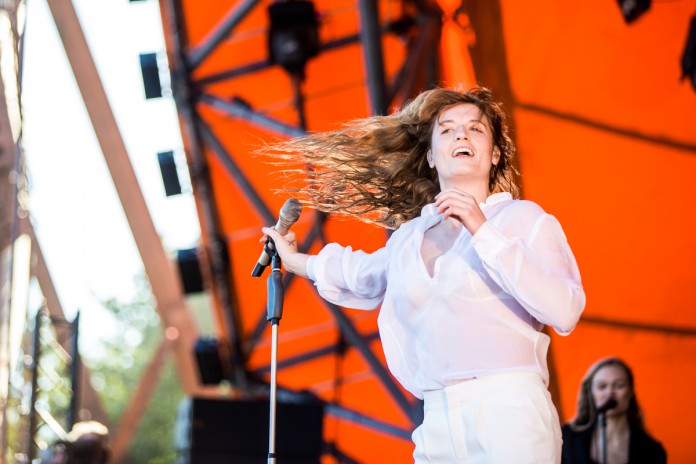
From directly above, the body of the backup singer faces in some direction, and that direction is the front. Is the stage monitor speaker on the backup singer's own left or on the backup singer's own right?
on the backup singer's own right

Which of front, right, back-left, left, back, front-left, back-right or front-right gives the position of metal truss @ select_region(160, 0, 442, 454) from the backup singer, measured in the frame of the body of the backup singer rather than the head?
back-right

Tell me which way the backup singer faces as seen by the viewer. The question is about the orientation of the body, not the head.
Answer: toward the camera

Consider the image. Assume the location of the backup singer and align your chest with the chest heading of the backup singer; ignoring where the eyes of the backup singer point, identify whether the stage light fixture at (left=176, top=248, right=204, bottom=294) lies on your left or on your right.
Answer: on your right

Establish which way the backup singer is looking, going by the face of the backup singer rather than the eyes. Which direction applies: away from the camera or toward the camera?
toward the camera

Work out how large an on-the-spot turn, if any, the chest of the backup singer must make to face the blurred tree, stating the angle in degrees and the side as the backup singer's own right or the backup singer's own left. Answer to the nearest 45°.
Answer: approximately 135° to the backup singer's own right
